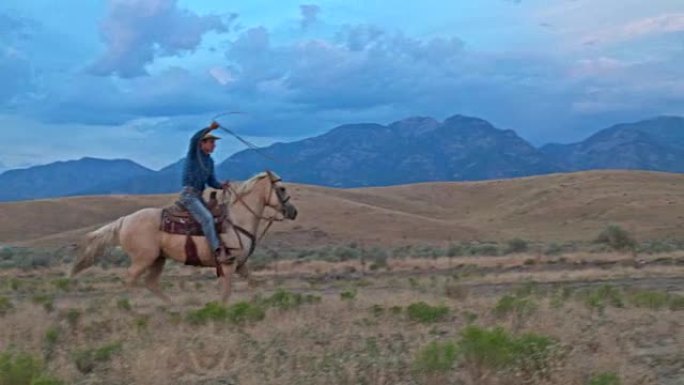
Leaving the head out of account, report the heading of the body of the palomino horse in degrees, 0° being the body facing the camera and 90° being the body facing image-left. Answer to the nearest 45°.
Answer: approximately 270°

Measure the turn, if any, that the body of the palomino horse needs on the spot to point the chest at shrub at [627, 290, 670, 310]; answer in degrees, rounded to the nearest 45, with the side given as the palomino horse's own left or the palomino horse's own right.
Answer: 0° — it already faces it

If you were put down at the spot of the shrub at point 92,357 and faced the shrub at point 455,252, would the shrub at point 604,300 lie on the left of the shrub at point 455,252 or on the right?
right

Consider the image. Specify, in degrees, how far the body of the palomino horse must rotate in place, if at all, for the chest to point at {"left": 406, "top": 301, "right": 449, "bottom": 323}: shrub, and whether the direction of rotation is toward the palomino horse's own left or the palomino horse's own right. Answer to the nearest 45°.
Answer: approximately 45° to the palomino horse's own right

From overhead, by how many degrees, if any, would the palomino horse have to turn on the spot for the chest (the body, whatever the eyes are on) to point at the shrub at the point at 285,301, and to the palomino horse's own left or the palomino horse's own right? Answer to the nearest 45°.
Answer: approximately 45° to the palomino horse's own right

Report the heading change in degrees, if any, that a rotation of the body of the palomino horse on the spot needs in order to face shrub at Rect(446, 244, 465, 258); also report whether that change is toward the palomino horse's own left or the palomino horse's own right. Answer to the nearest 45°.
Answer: approximately 45° to the palomino horse's own left

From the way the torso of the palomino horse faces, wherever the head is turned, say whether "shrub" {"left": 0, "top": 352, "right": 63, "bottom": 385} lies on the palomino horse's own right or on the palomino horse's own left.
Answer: on the palomino horse's own right

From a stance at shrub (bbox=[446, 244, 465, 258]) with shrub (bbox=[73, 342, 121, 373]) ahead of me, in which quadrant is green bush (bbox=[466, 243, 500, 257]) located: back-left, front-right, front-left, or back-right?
back-left

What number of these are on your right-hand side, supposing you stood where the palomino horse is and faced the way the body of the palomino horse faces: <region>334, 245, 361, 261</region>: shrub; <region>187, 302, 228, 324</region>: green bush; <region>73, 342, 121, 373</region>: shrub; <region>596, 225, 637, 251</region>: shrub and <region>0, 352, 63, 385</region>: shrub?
3
